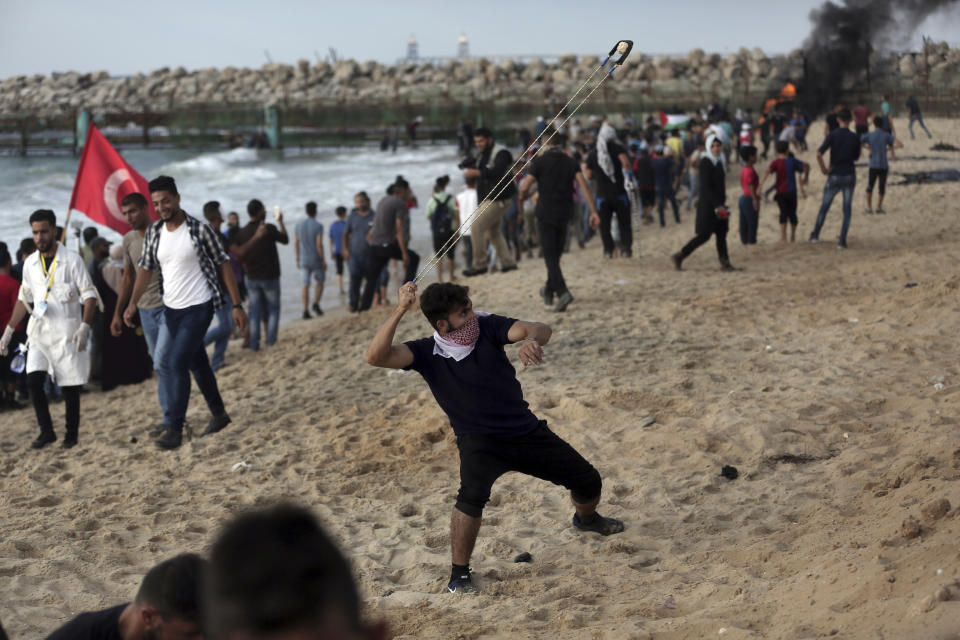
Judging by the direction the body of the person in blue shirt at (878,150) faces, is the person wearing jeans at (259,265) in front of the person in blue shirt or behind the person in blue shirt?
behind

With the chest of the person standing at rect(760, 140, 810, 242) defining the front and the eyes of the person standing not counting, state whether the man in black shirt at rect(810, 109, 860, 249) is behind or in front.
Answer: behind

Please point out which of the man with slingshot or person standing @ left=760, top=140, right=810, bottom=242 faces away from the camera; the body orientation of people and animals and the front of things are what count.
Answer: the person standing

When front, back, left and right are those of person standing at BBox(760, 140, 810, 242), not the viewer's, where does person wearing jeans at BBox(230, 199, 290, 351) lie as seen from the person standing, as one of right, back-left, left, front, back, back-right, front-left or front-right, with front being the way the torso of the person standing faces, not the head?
back-left

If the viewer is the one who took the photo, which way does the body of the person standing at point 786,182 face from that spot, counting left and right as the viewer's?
facing away from the viewer

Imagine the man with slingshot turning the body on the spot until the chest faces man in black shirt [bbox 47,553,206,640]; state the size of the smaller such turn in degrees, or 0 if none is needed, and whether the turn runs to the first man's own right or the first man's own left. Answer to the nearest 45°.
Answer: approximately 45° to the first man's own right

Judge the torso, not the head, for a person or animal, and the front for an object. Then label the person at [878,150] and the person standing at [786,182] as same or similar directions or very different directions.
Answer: same or similar directions

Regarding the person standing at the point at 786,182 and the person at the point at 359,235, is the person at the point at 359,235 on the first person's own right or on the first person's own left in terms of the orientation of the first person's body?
on the first person's own left

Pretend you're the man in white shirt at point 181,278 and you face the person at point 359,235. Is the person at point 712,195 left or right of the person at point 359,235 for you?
right

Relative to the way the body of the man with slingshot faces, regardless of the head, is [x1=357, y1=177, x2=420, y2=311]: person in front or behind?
behind

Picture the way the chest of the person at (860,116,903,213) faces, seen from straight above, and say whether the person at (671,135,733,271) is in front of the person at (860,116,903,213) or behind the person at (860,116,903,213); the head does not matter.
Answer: behind

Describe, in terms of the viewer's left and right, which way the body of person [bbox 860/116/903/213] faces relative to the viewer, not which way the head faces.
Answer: facing away from the viewer

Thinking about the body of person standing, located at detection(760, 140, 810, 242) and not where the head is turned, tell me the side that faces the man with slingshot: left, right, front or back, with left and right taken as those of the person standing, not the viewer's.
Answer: back

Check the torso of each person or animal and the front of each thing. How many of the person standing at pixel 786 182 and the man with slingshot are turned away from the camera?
1

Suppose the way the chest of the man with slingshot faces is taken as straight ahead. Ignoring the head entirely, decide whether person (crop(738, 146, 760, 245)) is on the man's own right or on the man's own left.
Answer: on the man's own left
